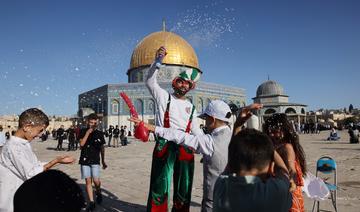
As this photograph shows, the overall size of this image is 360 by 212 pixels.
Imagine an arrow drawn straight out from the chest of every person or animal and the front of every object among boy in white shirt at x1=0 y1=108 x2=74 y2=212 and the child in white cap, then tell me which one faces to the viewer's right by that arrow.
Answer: the boy in white shirt

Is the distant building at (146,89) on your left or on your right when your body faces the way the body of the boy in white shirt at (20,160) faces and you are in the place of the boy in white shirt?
on your left

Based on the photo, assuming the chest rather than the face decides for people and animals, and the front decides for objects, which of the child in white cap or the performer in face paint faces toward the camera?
the performer in face paint

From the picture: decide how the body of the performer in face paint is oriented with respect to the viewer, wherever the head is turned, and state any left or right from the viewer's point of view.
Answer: facing the viewer

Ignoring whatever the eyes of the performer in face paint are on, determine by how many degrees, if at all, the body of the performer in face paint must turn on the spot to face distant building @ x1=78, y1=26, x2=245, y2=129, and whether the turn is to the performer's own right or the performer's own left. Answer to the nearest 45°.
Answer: approximately 180°

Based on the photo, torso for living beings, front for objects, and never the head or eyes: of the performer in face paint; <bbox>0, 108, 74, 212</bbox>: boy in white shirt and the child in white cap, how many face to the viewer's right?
1

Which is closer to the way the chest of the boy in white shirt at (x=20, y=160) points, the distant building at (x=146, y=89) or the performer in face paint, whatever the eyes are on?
the performer in face paint

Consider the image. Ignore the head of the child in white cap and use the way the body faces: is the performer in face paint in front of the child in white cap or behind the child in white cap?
in front

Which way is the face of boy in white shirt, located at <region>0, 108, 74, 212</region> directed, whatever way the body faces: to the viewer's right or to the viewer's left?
to the viewer's right

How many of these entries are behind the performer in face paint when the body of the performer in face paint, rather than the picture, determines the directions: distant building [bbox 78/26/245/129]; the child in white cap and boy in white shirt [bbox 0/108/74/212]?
1

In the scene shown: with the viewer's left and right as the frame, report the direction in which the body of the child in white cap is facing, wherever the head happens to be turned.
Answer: facing away from the viewer and to the left of the viewer

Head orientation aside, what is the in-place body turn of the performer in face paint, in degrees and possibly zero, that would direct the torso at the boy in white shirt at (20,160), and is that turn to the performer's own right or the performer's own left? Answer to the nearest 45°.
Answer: approximately 45° to the performer's own right

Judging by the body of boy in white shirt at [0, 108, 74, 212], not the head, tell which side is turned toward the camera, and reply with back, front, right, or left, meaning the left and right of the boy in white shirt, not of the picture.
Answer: right

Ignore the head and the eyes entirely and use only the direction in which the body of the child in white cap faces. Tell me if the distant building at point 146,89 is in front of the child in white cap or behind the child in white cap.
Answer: in front
